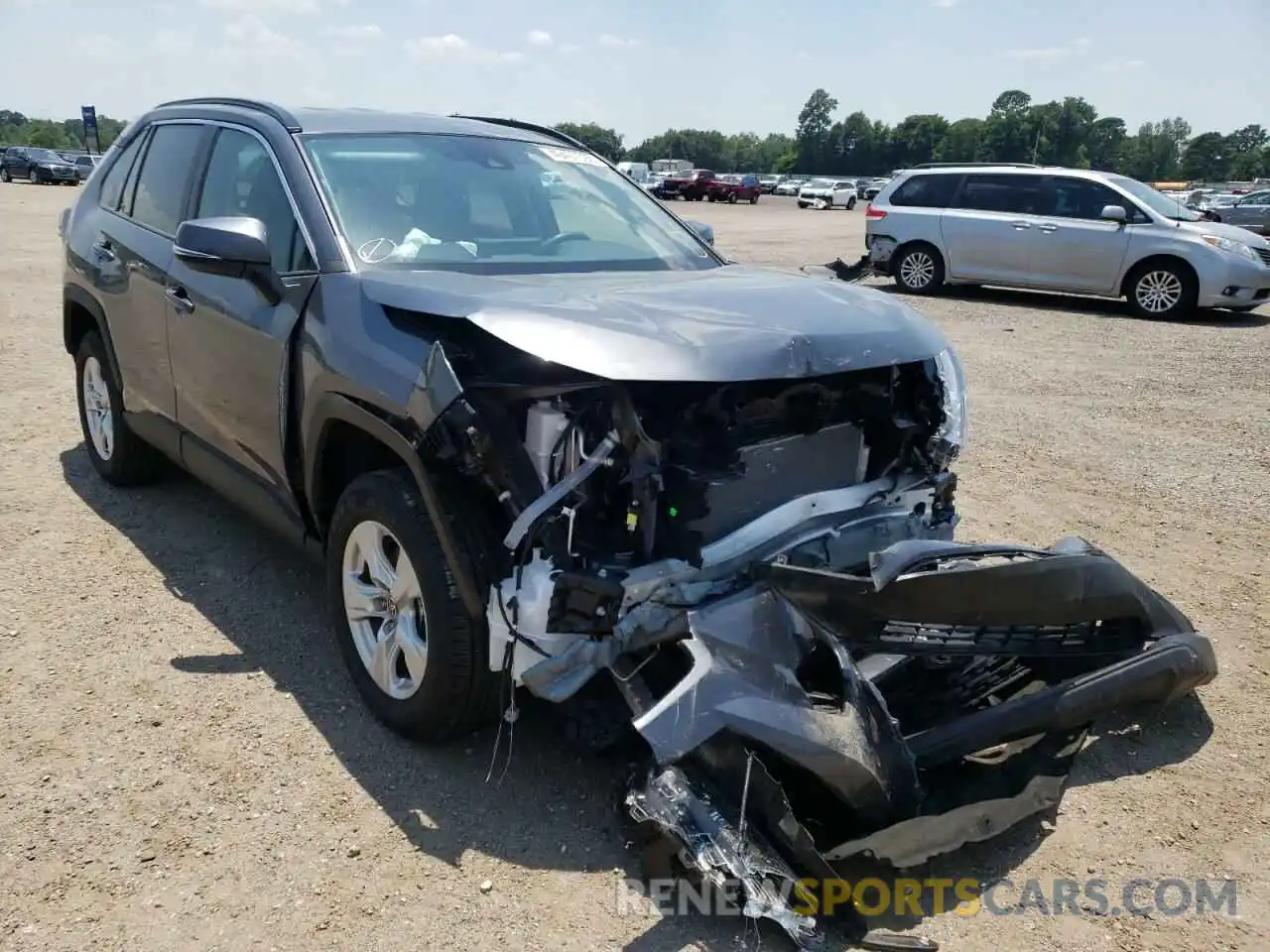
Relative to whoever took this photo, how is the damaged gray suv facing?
facing the viewer and to the right of the viewer
